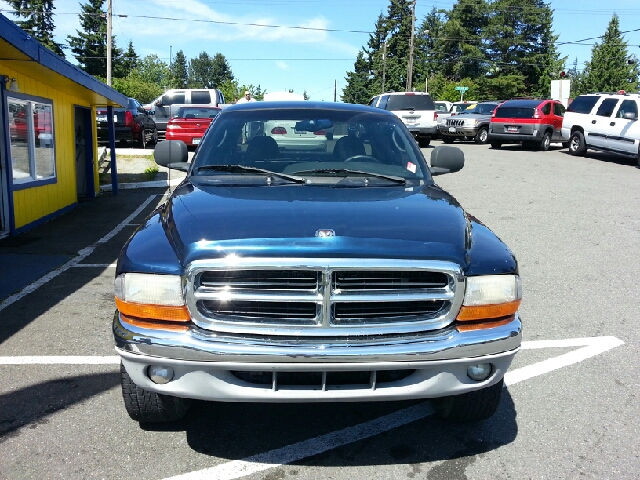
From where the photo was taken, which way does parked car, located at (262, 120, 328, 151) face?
away from the camera

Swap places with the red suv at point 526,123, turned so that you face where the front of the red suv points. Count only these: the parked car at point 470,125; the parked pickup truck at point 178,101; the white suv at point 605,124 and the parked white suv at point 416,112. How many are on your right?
1

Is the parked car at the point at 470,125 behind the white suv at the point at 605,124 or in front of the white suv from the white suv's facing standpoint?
behind

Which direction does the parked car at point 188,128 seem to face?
away from the camera

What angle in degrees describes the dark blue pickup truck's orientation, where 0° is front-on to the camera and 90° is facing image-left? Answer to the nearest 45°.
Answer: approximately 0°

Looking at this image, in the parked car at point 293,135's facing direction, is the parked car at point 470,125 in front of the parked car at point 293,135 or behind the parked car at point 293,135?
in front

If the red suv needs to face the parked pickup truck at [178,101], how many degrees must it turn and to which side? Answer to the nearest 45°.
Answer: approximately 135° to its left

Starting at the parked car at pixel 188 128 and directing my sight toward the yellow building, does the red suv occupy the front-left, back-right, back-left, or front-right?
back-left

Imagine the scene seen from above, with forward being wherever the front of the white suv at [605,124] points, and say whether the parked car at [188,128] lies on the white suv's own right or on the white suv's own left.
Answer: on the white suv's own right

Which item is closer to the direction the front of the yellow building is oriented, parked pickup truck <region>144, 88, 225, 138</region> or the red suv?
the red suv

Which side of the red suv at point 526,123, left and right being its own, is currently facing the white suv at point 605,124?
right

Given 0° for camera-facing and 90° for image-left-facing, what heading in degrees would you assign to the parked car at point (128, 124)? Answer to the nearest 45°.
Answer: approximately 225°

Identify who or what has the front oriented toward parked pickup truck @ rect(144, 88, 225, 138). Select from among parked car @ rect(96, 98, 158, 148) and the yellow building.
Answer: parked car @ rect(96, 98, 158, 148)
